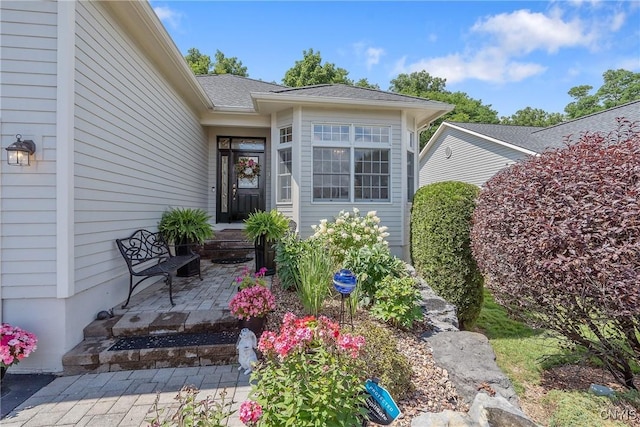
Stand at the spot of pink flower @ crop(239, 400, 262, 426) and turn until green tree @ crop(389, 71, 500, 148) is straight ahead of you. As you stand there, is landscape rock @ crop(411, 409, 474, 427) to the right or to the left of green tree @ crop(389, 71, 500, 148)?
right

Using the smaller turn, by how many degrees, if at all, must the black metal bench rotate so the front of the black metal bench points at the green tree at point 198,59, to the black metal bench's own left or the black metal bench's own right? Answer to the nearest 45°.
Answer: approximately 135° to the black metal bench's own left

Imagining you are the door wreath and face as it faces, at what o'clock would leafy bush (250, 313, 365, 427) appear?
The leafy bush is roughly at 12 o'clock from the door wreath.

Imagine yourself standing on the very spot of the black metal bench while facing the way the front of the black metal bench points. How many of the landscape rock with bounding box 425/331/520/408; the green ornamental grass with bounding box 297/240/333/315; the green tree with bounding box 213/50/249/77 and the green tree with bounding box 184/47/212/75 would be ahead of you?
2

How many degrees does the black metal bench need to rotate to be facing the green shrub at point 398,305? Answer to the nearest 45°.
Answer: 0° — it already faces it

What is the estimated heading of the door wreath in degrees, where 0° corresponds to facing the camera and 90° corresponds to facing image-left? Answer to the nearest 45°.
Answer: approximately 0°

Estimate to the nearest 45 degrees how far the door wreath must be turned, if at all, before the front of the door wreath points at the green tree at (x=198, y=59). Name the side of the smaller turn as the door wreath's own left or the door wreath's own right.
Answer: approximately 180°
